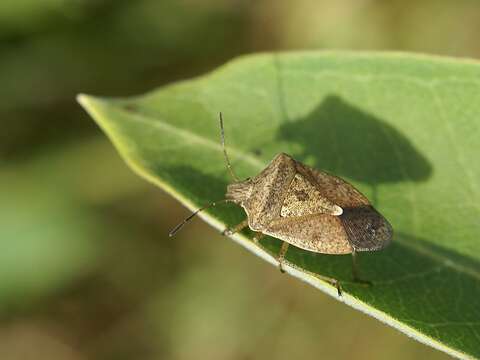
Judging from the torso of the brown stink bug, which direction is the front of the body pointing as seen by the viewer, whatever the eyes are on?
to the viewer's left
